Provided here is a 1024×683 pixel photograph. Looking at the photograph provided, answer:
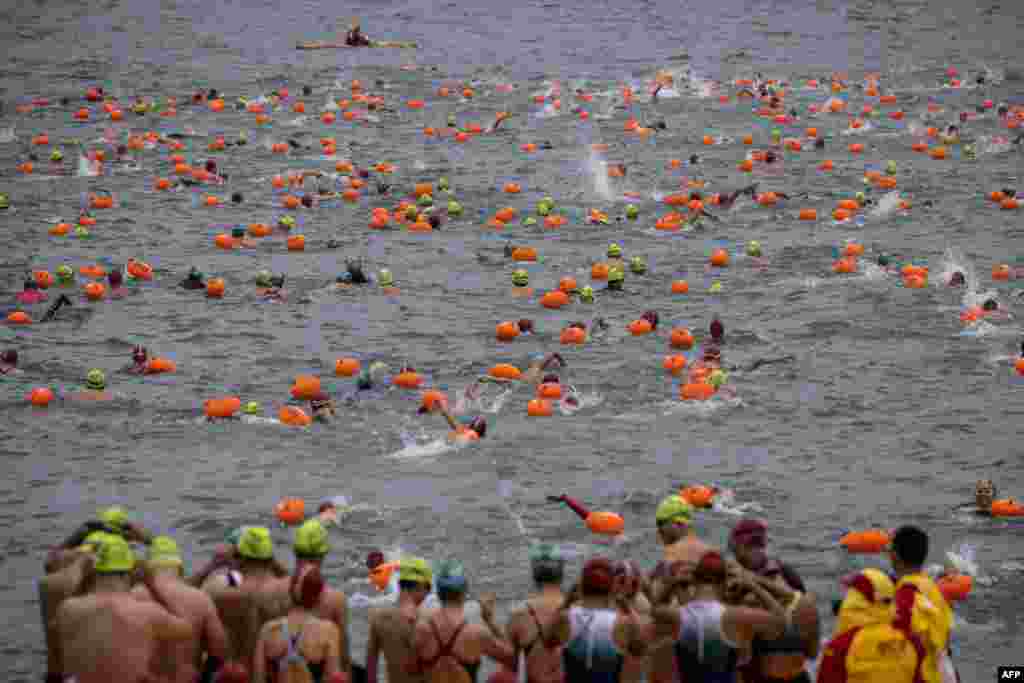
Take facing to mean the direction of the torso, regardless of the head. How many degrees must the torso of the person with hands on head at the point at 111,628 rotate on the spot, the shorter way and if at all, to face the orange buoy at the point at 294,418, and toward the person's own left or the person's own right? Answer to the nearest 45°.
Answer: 0° — they already face it

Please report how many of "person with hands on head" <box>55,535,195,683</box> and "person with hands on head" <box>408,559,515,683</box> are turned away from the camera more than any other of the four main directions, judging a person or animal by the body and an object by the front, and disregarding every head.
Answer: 2

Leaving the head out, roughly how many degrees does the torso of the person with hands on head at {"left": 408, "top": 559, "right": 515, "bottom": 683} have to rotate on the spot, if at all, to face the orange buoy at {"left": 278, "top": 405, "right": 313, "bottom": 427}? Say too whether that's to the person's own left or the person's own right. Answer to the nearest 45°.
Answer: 0° — they already face it

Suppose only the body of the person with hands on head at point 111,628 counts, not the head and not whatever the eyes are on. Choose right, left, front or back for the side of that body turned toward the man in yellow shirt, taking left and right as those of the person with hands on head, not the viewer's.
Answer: right

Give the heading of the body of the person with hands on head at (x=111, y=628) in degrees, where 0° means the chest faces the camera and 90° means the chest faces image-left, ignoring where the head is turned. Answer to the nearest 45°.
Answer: approximately 180°

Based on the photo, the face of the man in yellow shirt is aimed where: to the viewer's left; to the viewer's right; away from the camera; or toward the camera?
away from the camera

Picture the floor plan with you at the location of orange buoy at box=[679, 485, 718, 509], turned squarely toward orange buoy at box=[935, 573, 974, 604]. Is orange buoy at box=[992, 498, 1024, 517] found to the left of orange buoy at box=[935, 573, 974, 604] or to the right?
left

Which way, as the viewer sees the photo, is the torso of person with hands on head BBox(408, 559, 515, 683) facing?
away from the camera
